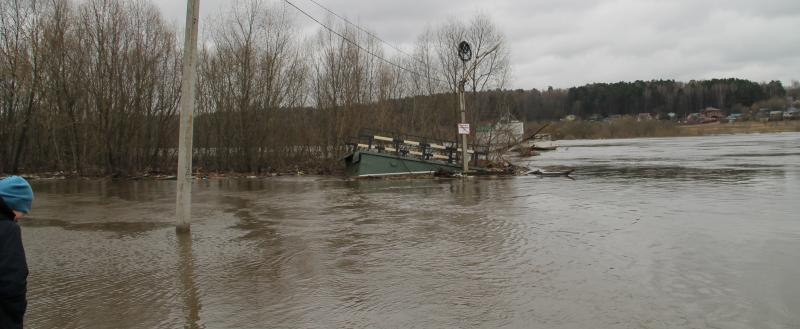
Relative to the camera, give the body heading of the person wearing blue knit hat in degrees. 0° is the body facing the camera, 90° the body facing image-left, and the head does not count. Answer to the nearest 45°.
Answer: approximately 270°

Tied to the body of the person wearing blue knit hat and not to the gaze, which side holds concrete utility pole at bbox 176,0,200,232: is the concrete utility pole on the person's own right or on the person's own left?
on the person's own left
